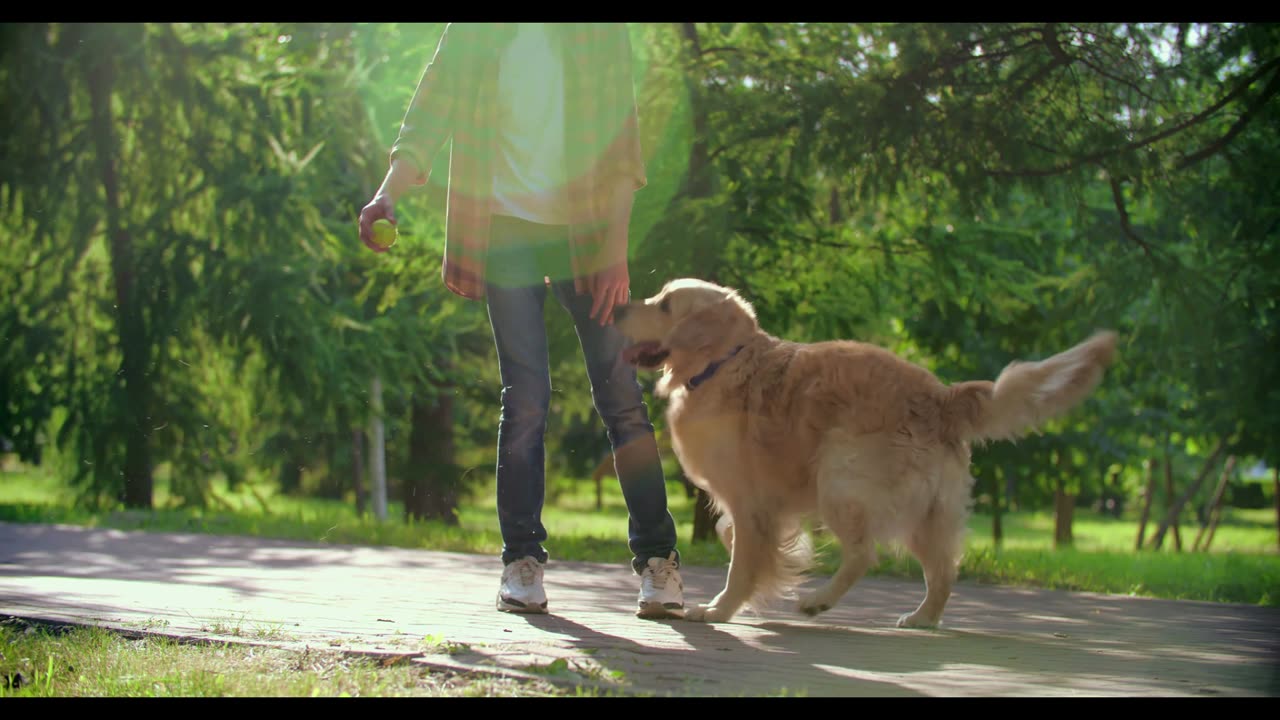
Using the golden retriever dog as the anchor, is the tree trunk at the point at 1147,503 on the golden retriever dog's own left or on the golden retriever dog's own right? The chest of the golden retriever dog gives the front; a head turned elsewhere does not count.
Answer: on the golden retriever dog's own right

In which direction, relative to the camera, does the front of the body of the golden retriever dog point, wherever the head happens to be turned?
to the viewer's left
